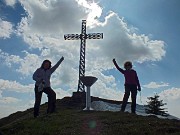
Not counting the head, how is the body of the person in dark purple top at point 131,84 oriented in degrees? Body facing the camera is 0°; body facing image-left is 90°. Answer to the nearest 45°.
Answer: approximately 0°

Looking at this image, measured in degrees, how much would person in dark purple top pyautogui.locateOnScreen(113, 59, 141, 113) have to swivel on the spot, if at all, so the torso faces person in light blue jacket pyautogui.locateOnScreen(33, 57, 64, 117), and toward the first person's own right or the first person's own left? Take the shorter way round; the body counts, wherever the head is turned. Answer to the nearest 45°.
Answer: approximately 90° to the first person's own right
